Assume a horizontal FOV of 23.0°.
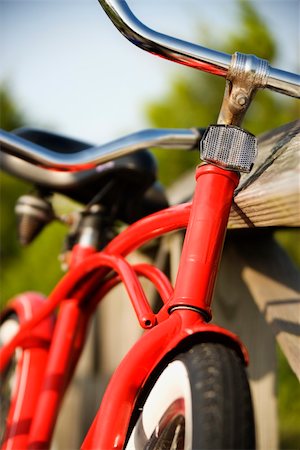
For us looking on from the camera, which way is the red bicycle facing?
facing the viewer and to the right of the viewer
